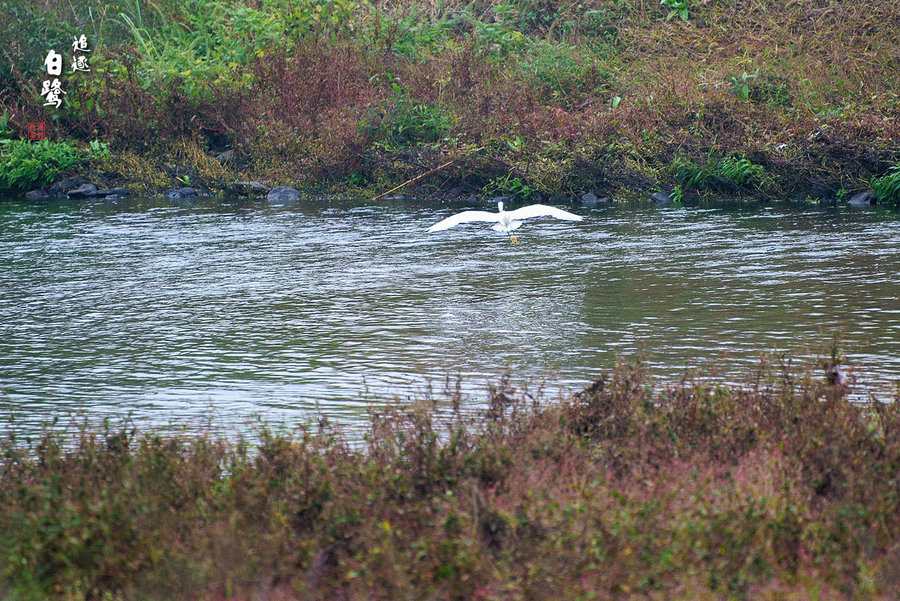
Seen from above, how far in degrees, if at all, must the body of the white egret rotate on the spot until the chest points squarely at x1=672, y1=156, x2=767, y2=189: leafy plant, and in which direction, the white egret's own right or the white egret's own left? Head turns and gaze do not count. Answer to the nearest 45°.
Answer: approximately 45° to the white egret's own right

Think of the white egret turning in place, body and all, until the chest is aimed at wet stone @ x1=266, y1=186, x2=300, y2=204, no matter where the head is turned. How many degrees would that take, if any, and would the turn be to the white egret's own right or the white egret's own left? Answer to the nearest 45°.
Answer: approximately 45° to the white egret's own left

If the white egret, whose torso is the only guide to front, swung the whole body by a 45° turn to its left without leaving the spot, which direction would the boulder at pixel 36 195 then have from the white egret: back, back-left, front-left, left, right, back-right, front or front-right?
front

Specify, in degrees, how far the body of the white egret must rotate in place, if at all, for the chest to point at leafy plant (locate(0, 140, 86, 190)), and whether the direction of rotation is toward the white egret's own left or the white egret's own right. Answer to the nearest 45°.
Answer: approximately 45° to the white egret's own left

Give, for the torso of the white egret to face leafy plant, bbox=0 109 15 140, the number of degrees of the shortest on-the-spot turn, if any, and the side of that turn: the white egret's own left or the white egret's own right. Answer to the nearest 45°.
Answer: approximately 45° to the white egret's own left

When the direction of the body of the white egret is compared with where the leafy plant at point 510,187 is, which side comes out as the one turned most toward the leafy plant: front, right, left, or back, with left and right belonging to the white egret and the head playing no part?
front

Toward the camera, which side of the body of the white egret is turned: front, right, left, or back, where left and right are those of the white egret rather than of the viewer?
back

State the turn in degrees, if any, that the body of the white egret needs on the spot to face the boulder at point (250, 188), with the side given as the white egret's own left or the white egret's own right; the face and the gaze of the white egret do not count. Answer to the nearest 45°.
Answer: approximately 45° to the white egret's own left

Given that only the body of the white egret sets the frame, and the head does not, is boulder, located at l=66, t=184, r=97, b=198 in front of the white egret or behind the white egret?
in front

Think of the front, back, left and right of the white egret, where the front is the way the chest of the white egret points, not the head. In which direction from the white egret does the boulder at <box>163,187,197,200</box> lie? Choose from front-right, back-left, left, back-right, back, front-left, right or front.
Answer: front-left

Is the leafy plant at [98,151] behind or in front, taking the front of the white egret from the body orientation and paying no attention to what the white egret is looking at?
in front

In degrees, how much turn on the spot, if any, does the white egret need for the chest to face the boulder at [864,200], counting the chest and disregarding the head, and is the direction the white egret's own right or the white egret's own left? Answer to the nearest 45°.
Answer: approximately 45° to the white egret's own right
